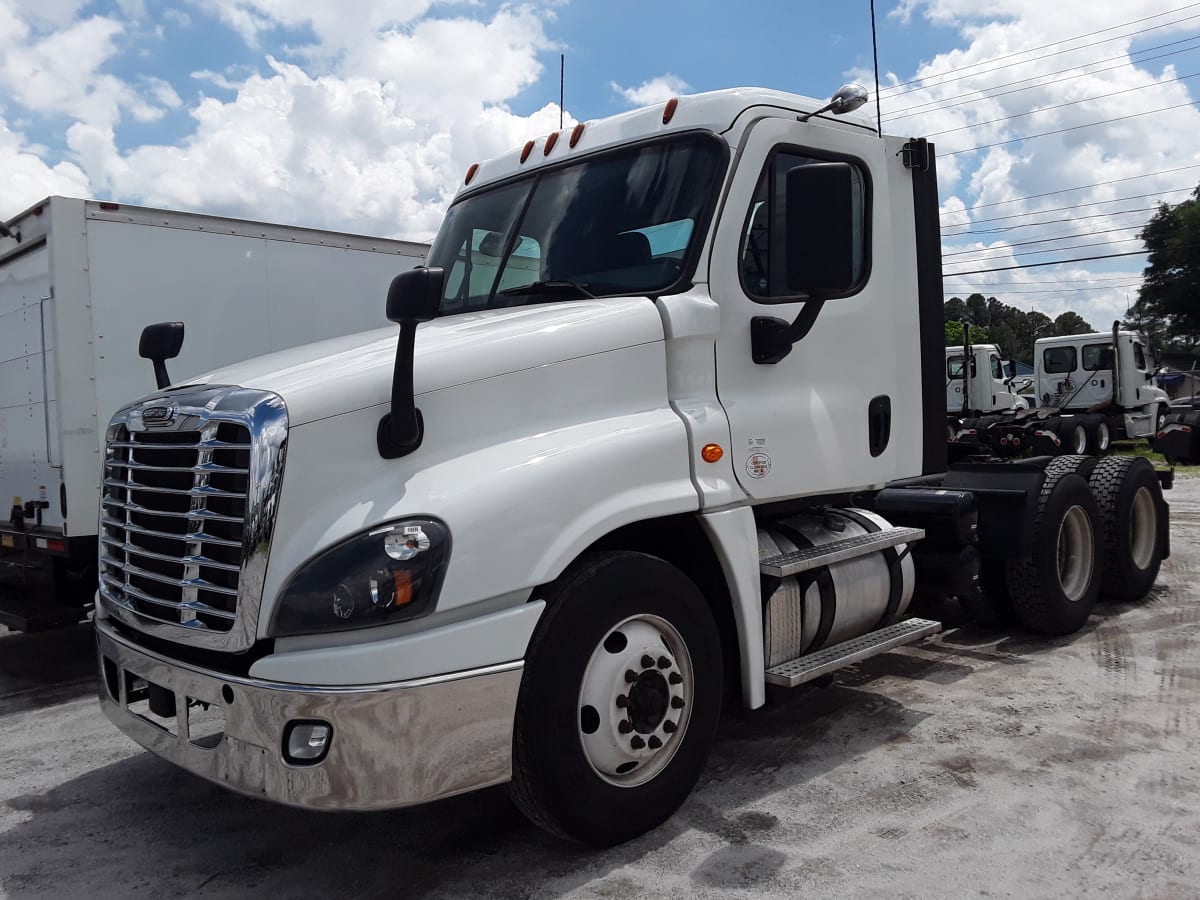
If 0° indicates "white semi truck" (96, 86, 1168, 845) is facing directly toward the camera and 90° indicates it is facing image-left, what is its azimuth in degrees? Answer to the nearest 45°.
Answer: approximately 45°

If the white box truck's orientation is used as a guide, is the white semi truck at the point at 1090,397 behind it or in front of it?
in front

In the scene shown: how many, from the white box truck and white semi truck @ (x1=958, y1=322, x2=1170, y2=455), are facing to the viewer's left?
0

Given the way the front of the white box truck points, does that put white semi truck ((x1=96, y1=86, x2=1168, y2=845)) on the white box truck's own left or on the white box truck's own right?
on the white box truck's own right
